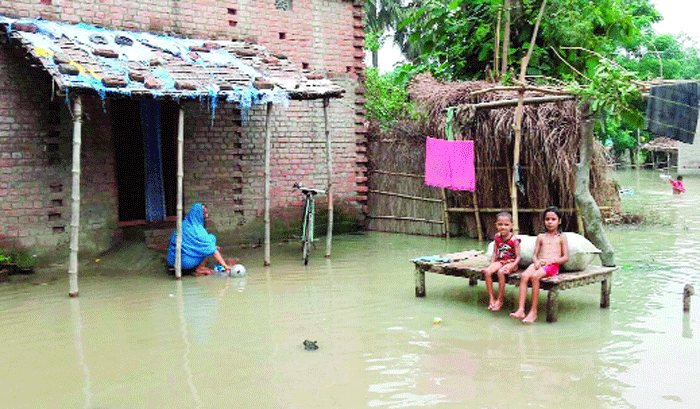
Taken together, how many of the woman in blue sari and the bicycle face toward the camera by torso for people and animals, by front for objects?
1

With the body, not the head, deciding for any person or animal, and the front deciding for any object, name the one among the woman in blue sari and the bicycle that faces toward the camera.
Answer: the bicycle

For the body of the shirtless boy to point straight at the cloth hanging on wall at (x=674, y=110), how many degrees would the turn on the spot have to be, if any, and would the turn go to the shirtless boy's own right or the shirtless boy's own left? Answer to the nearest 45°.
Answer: approximately 180°

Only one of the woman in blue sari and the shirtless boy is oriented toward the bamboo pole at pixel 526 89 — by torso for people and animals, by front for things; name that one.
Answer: the woman in blue sari

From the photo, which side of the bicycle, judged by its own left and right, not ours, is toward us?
front

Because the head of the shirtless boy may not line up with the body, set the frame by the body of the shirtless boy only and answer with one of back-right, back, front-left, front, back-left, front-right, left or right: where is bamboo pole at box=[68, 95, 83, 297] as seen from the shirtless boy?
front-right

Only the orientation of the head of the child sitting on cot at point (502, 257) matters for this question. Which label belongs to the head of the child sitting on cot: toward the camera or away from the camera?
toward the camera

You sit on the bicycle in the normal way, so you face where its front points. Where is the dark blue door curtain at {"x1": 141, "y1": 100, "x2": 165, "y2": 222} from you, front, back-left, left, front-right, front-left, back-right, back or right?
right

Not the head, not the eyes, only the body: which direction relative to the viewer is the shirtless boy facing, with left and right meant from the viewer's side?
facing the viewer and to the left of the viewer

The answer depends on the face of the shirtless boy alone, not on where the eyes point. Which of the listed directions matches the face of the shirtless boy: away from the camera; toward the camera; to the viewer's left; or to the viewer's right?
toward the camera

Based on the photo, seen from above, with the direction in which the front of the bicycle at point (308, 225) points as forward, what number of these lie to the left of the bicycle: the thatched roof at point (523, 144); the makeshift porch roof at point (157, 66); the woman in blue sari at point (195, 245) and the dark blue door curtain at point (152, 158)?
1

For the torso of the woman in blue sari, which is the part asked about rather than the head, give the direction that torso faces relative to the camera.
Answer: to the viewer's right

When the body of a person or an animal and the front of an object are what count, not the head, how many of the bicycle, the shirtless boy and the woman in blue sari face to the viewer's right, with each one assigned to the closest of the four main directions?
1
